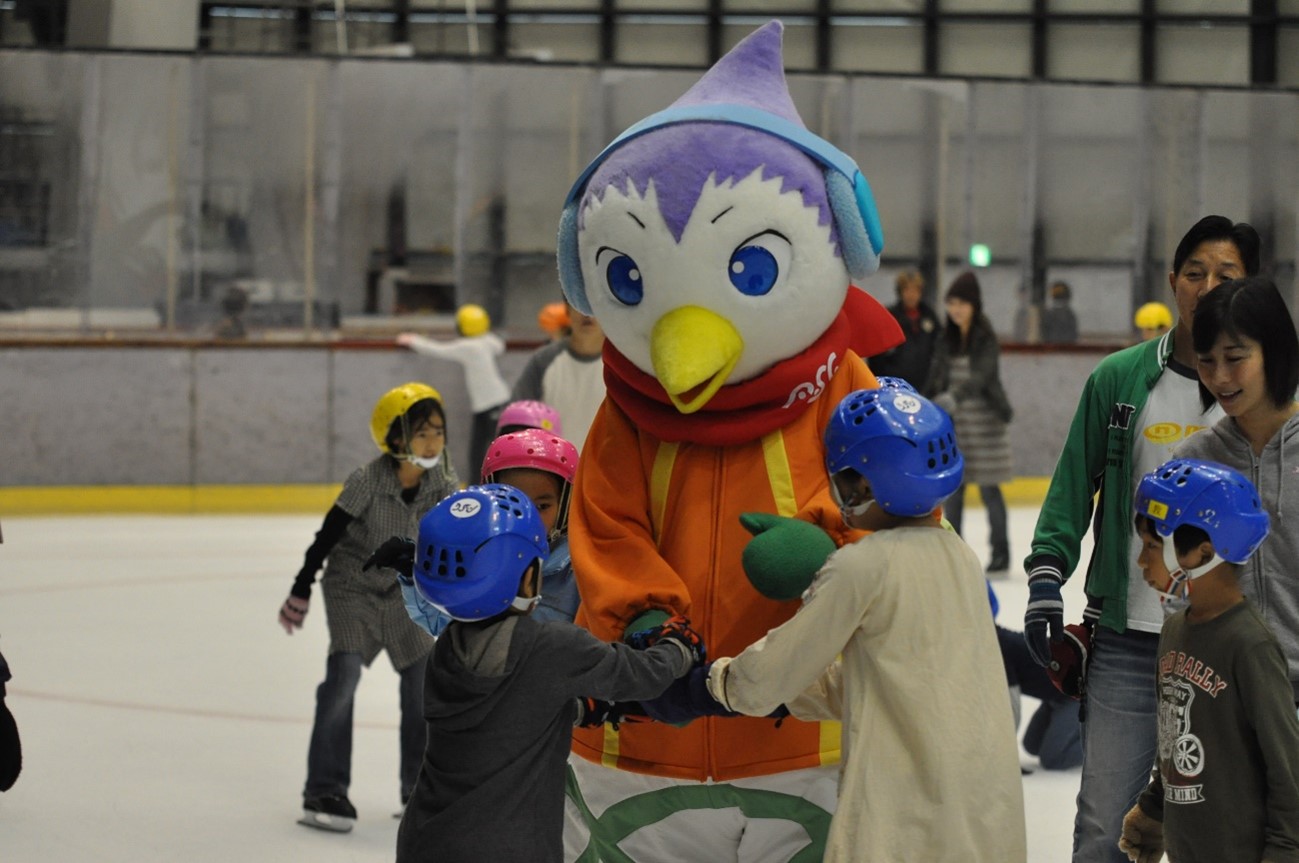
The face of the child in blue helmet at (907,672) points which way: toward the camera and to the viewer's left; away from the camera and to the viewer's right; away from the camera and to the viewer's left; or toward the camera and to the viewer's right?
away from the camera and to the viewer's left

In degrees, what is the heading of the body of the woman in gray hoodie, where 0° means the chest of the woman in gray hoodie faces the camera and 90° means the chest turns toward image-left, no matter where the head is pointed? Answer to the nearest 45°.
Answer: approximately 45°

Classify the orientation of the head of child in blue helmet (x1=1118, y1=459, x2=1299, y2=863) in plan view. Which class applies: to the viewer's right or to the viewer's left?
to the viewer's left

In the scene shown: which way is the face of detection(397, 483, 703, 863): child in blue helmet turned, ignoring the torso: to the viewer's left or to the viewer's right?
to the viewer's right

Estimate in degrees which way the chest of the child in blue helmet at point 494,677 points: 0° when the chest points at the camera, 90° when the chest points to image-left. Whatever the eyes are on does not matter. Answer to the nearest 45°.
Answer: approximately 225°

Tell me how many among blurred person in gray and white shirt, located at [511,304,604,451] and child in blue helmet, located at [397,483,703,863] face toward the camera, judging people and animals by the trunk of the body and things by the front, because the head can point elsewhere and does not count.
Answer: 1
